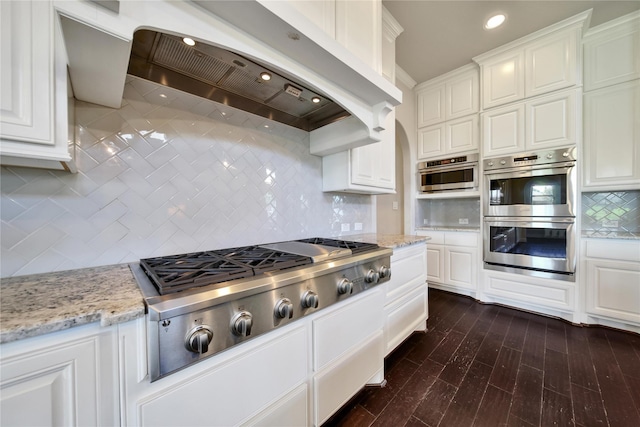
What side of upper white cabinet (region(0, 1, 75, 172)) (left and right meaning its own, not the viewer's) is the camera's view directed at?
front

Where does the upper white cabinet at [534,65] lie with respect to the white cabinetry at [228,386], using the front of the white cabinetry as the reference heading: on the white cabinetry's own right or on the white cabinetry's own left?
on the white cabinetry's own left

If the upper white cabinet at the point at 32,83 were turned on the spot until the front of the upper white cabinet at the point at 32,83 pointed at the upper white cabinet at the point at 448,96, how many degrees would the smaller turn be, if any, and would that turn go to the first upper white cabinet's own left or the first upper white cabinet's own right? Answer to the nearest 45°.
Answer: approximately 90° to the first upper white cabinet's own left

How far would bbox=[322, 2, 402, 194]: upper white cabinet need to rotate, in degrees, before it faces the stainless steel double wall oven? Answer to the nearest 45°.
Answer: approximately 90° to its left

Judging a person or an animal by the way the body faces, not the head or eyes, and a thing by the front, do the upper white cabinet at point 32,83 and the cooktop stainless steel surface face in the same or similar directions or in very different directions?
same or similar directions

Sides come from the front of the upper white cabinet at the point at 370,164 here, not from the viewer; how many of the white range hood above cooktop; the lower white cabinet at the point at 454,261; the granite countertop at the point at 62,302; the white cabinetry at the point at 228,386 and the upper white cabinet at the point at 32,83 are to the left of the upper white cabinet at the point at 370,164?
1

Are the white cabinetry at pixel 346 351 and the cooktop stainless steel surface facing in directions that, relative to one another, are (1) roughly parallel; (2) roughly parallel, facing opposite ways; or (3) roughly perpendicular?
roughly parallel

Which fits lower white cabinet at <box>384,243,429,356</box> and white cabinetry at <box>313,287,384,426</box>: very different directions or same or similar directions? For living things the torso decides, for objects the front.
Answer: same or similar directions

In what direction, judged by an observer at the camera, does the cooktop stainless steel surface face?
facing the viewer and to the right of the viewer

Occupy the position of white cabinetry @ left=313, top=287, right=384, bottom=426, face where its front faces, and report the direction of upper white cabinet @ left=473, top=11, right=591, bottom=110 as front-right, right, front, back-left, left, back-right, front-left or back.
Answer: left

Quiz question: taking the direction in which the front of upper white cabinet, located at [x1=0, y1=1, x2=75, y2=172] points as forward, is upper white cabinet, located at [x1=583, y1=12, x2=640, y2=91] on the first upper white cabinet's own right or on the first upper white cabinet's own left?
on the first upper white cabinet's own left

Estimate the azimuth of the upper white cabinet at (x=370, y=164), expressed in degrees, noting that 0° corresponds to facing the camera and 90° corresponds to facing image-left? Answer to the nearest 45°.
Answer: approximately 315°

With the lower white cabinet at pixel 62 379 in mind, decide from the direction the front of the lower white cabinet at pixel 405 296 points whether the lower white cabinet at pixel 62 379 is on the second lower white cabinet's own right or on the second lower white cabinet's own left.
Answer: on the second lower white cabinet's own right
